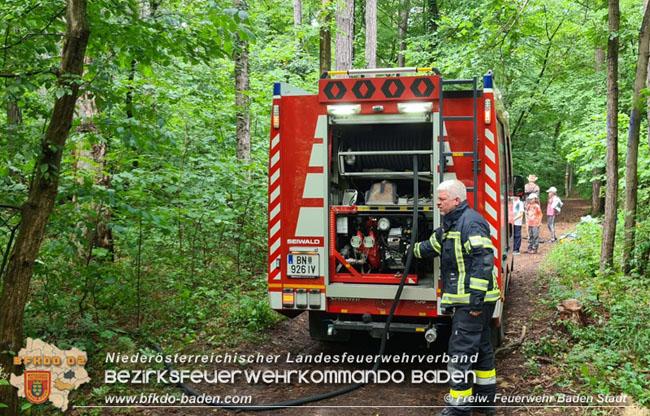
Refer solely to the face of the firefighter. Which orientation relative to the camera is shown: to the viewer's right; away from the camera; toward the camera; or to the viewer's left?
to the viewer's left

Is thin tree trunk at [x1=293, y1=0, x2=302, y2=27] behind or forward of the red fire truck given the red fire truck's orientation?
forward

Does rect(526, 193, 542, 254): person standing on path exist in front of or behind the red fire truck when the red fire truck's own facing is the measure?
in front

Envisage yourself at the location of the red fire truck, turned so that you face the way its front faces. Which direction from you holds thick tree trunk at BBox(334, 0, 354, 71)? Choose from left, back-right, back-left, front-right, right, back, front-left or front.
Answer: front

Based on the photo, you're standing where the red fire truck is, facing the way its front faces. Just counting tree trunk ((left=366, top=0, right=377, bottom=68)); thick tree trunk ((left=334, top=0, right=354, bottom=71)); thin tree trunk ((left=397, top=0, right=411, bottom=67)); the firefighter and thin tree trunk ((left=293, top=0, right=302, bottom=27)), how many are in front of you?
4

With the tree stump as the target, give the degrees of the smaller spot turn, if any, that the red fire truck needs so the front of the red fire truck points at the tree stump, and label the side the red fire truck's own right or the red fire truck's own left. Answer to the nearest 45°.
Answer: approximately 135° to the red fire truck's own right

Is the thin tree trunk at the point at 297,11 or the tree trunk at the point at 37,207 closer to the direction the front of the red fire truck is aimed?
the thin tree trunk

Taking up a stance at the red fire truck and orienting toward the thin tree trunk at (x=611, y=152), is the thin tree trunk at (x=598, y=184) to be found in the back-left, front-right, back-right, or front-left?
front-left

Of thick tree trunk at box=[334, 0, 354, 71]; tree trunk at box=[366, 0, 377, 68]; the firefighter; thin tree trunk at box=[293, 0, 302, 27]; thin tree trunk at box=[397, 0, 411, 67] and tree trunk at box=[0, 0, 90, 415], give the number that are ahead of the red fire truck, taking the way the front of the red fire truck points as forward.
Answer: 4

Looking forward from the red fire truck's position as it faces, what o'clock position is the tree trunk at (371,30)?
The tree trunk is roughly at 12 o'clock from the red fire truck.

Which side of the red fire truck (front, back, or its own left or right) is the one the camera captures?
back

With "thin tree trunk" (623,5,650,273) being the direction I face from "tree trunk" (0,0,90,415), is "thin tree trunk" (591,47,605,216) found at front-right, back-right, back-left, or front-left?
front-left

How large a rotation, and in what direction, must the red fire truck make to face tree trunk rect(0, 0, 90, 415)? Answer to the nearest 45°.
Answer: approximately 135° to its left

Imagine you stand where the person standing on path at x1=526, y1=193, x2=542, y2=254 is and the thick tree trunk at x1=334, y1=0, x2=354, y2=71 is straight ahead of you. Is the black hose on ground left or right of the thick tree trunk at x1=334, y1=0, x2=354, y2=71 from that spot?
left

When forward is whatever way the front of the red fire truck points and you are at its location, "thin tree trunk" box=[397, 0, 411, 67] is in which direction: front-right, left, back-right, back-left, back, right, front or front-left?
front

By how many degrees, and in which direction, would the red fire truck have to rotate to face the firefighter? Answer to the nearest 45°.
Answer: approximately 135° to its right

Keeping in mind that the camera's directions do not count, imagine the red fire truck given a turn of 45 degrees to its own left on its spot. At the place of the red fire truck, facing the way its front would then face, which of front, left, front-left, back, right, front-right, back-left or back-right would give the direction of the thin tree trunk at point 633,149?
right
